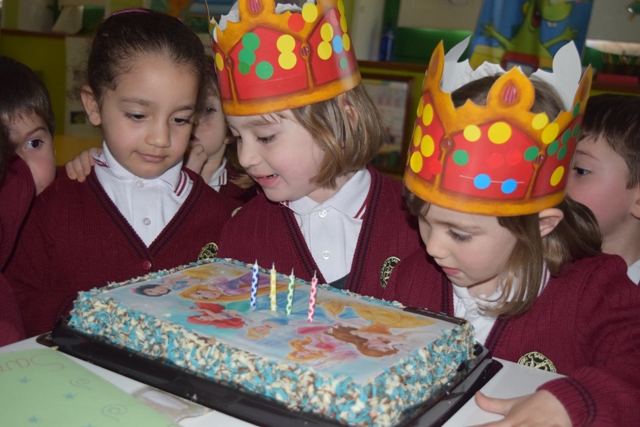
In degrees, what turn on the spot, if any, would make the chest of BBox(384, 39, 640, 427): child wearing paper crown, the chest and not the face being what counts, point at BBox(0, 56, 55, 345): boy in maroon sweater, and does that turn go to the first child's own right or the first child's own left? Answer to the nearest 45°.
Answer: approximately 45° to the first child's own right

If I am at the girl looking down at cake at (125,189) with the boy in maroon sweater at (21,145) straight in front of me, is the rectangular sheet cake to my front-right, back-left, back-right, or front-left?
back-left

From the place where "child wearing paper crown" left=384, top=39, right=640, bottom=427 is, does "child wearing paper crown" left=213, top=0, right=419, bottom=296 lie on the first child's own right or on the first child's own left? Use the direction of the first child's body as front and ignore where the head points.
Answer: on the first child's own right

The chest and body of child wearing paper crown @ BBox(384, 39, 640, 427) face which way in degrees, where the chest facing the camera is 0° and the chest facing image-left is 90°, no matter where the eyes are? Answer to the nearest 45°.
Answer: approximately 45°
